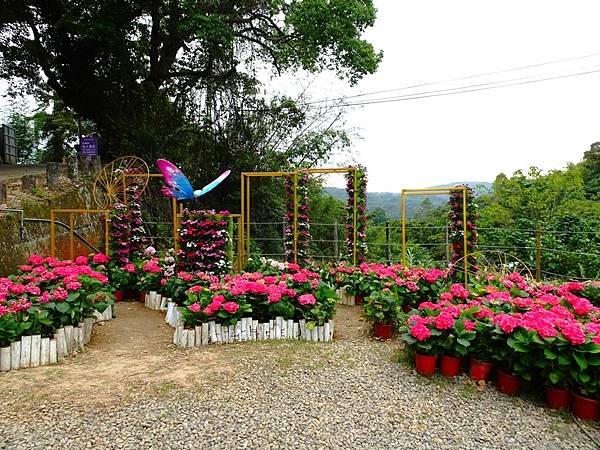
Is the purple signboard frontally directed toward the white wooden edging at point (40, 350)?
yes

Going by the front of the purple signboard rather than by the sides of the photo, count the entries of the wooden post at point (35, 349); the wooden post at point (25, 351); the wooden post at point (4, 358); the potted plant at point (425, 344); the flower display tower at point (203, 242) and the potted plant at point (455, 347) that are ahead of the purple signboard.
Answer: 6

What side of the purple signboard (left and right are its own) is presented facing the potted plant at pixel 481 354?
front

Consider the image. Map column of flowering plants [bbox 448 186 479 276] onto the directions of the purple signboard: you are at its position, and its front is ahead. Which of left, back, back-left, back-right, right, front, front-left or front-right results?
front-left

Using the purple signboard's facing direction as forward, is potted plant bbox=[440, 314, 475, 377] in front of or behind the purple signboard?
in front

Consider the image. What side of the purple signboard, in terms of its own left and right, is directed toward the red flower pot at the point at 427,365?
front

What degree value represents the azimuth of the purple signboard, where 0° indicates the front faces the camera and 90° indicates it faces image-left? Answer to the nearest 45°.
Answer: approximately 0°

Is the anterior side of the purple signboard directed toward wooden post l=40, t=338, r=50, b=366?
yes
